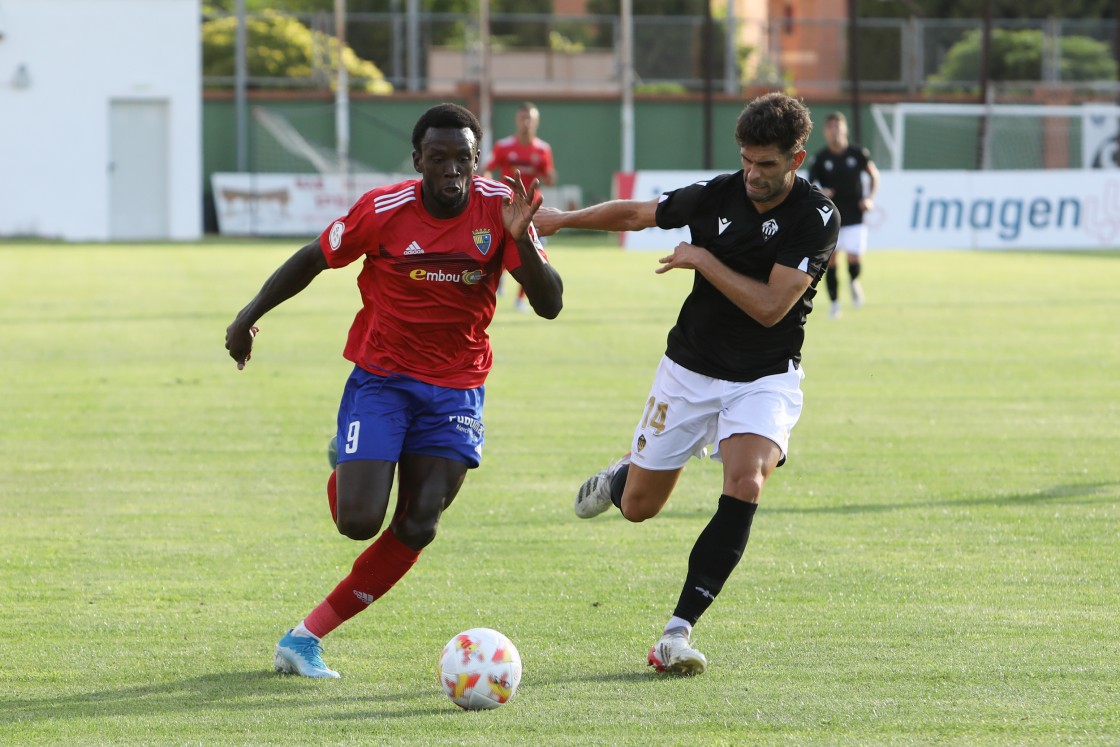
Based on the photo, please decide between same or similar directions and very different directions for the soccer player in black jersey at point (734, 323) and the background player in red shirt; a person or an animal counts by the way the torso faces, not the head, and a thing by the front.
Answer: same or similar directions

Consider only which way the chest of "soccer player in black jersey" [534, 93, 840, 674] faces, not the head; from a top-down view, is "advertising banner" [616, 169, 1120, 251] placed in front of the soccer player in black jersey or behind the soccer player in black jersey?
behind

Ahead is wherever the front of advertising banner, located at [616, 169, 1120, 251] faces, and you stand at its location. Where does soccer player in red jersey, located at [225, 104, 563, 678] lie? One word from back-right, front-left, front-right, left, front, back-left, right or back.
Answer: front

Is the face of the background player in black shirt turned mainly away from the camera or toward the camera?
toward the camera

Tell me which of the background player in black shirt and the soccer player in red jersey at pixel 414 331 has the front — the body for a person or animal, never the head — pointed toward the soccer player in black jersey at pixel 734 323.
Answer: the background player in black shirt

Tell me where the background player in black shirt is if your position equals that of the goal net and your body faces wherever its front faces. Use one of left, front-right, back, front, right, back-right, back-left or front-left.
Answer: front

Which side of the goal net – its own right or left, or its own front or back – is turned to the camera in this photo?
front

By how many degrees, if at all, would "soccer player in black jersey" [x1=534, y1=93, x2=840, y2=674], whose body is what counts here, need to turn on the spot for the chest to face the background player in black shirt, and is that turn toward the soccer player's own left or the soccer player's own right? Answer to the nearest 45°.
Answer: approximately 180°

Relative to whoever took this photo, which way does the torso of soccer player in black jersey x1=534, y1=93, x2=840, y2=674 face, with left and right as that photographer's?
facing the viewer

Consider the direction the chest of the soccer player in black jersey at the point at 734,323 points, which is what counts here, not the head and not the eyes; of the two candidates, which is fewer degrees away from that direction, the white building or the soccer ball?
the soccer ball
